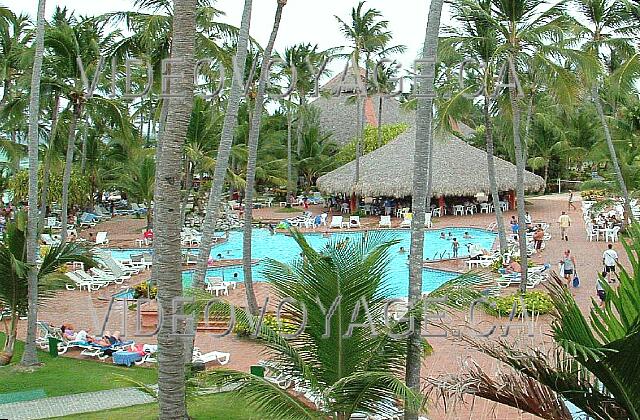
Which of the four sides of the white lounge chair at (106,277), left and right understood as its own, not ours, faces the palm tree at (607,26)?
front

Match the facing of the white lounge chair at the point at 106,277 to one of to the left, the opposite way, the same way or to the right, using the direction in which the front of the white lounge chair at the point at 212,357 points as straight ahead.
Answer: the same way

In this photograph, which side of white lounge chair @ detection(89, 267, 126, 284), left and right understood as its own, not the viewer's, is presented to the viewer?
right

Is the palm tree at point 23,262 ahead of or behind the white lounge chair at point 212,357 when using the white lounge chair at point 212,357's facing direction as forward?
behind

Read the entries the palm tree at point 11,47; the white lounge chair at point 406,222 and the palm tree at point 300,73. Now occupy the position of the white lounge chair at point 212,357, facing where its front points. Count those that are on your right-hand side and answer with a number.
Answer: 0

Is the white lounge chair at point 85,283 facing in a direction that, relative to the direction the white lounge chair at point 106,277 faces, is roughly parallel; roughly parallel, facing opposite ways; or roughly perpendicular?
roughly parallel

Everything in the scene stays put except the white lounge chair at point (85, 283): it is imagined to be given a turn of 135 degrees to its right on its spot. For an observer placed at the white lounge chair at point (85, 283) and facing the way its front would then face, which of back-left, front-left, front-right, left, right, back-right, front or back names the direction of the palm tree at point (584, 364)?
front-left

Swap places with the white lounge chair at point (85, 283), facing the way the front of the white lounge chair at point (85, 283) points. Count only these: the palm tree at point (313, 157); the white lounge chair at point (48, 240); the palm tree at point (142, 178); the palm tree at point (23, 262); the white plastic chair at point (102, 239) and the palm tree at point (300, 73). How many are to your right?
1

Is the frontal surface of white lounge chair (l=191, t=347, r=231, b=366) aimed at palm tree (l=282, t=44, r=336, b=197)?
no

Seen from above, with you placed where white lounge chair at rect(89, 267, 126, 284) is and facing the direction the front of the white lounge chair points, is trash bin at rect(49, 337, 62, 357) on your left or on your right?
on your right

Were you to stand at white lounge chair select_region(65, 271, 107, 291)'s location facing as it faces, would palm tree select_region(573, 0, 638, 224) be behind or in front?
in front

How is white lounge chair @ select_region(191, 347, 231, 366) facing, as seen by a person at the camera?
facing to the right of the viewer

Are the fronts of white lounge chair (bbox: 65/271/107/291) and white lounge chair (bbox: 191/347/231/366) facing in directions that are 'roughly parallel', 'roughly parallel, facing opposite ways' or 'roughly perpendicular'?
roughly parallel
